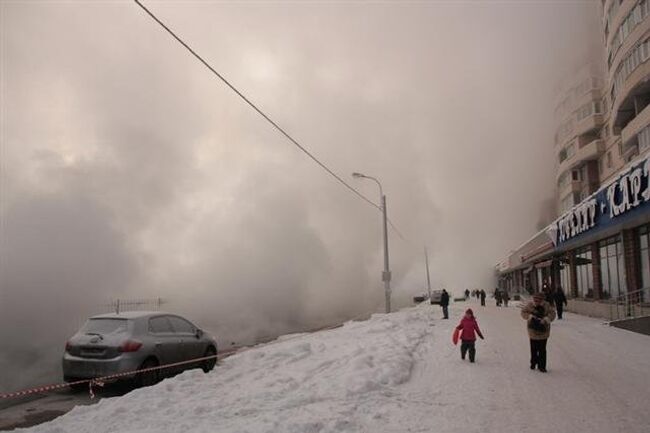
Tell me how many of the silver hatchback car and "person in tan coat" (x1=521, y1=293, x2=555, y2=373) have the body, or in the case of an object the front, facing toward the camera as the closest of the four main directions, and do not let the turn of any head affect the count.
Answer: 1

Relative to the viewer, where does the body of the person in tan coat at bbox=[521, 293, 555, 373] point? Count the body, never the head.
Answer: toward the camera

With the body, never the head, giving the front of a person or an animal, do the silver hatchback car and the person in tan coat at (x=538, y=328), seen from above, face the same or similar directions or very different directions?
very different directions

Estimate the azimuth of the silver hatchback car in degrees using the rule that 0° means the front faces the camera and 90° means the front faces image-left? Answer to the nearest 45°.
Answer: approximately 225°

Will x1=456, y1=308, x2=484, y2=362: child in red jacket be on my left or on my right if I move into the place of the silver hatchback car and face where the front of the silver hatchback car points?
on my right

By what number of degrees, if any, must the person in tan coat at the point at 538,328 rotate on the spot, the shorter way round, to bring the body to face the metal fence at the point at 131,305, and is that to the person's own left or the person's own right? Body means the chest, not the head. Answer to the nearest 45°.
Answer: approximately 135° to the person's own right

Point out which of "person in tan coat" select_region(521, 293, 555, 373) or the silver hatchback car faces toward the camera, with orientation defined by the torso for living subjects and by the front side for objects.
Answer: the person in tan coat

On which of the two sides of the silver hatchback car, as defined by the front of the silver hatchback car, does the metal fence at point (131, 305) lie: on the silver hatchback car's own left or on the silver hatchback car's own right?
on the silver hatchback car's own left

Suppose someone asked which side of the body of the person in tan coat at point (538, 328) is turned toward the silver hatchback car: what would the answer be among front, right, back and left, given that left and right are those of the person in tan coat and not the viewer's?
right

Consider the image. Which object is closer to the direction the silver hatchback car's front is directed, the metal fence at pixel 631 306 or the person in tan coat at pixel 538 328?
the metal fence

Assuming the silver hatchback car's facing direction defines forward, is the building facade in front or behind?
in front

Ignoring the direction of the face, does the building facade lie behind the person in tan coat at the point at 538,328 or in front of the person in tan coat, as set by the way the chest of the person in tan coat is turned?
behind

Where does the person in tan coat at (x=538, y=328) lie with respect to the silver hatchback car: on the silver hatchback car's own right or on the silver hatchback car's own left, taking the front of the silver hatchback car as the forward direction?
on the silver hatchback car's own right

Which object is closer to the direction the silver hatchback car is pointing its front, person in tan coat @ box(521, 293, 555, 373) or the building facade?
the building facade
